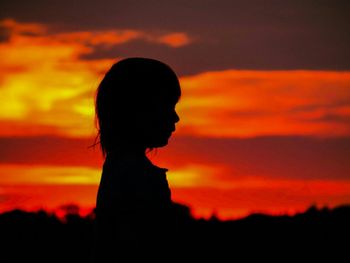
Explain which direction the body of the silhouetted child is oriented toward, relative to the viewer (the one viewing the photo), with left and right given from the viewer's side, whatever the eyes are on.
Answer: facing to the right of the viewer

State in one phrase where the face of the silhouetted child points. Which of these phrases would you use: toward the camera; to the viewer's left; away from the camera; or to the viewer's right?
to the viewer's right
